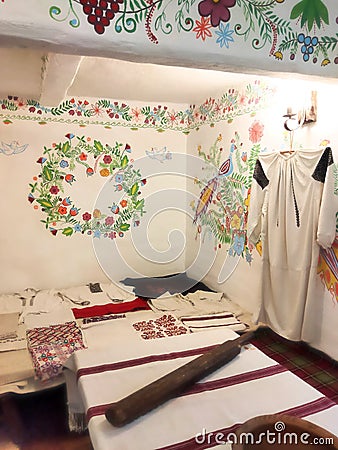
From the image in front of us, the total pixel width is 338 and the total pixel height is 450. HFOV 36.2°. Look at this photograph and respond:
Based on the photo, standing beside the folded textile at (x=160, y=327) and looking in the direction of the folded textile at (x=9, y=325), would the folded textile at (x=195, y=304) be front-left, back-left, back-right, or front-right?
back-right

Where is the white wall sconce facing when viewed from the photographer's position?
facing the viewer and to the left of the viewer

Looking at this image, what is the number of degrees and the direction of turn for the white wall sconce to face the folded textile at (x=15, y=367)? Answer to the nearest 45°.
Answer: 0° — it already faces it

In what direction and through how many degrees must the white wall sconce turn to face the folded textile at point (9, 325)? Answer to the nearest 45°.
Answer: approximately 45° to its right

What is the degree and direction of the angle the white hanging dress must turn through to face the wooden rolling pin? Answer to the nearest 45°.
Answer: approximately 45° to its left

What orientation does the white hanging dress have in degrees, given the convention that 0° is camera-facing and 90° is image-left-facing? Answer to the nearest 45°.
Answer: approximately 45°

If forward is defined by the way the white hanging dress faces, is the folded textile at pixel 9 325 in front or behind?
in front

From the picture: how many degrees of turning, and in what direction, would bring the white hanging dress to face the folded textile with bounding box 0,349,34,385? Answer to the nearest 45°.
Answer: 0° — it already faces it

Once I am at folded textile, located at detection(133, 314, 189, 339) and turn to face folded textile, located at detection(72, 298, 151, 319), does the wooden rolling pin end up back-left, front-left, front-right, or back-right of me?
back-left
